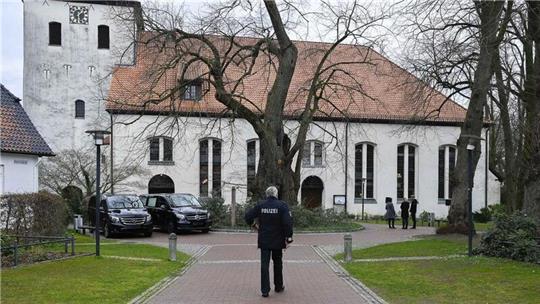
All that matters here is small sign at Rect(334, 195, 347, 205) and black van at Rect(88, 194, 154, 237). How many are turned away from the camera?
0

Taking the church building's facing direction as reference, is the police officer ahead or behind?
ahead

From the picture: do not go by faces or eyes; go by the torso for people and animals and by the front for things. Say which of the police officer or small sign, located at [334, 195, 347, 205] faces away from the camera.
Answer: the police officer

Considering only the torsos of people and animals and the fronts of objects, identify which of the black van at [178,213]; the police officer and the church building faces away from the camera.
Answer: the police officer

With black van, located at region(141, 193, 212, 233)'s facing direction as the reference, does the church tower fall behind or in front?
behind

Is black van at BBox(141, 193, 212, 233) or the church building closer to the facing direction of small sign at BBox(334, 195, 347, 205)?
the black van

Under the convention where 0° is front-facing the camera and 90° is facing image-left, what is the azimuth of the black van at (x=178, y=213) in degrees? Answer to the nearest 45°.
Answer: approximately 315°

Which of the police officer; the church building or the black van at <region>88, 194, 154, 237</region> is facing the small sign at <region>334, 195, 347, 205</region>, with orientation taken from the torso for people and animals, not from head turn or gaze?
the police officer

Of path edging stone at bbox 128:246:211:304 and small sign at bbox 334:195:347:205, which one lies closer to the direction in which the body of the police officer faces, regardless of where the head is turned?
the small sign

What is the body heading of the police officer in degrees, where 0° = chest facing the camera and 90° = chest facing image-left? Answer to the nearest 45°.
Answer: approximately 180°

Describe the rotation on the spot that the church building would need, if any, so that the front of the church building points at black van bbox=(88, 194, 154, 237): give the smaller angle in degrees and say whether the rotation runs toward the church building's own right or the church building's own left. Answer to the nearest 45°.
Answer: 0° — it already faces it

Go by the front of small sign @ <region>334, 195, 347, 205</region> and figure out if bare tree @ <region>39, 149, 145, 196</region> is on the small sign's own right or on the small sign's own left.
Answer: on the small sign's own right
